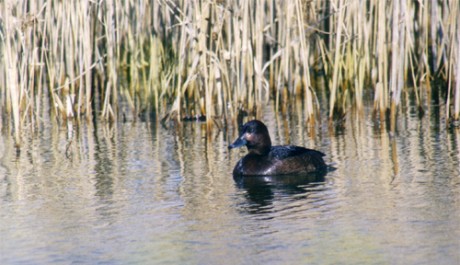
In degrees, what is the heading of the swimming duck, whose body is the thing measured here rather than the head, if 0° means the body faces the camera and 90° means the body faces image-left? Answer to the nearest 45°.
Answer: approximately 90°
